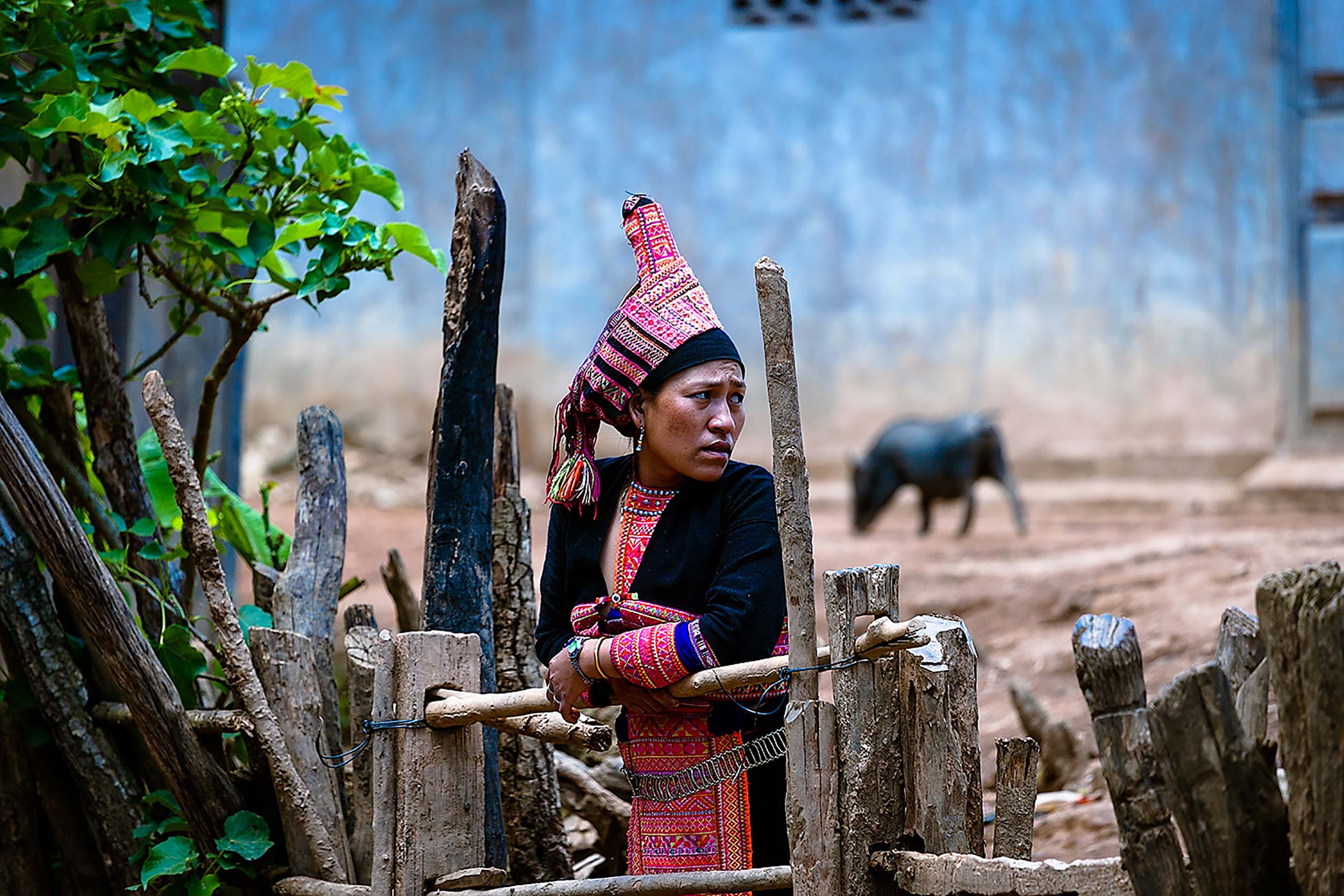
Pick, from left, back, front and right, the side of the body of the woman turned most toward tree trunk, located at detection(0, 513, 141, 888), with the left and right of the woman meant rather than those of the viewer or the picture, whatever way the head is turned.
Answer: right

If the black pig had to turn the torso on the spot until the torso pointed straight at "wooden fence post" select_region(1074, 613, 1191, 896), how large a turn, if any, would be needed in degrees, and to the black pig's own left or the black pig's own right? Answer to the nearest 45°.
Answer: approximately 90° to the black pig's own left

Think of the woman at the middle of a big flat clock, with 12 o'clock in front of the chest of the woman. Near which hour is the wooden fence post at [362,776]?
The wooden fence post is roughly at 3 o'clock from the woman.

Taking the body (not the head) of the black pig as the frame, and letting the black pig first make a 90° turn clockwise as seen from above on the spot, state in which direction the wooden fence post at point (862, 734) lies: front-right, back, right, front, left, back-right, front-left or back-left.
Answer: back

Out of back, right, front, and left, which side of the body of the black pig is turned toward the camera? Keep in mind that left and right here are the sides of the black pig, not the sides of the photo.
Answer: left

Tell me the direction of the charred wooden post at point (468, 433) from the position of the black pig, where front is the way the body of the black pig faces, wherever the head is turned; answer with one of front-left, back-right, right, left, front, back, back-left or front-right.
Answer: left

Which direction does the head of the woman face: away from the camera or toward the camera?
toward the camera

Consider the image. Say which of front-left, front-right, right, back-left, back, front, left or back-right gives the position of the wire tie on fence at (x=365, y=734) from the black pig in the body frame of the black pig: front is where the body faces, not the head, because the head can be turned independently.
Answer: left

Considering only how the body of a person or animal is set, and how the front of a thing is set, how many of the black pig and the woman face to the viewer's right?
0

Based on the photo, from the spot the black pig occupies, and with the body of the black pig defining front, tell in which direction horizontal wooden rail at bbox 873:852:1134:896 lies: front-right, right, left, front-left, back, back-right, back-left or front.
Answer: left

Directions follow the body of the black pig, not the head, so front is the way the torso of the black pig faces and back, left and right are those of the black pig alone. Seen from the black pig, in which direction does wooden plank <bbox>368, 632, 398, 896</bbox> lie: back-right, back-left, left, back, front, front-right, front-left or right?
left

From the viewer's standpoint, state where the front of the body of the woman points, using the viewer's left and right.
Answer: facing the viewer and to the left of the viewer

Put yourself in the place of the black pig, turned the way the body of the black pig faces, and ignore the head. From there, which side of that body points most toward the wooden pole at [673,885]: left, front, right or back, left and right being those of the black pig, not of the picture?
left
